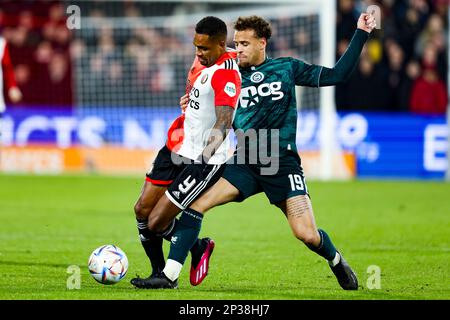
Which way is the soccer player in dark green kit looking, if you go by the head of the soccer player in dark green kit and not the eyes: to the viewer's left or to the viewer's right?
to the viewer's left

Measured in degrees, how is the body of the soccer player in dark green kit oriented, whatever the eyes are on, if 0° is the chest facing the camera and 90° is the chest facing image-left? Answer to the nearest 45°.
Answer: approximately 45°

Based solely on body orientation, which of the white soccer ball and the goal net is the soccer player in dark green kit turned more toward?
the white soccer ball

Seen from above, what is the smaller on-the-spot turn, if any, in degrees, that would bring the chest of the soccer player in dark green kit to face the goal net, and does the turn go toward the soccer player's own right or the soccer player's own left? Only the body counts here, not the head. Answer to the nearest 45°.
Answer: approximately 135° to the soccer player's own right

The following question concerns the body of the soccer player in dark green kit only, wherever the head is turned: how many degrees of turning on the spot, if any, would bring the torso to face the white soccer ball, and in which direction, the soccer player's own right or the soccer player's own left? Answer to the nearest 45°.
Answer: approximately 45° to the soccer player's own right
